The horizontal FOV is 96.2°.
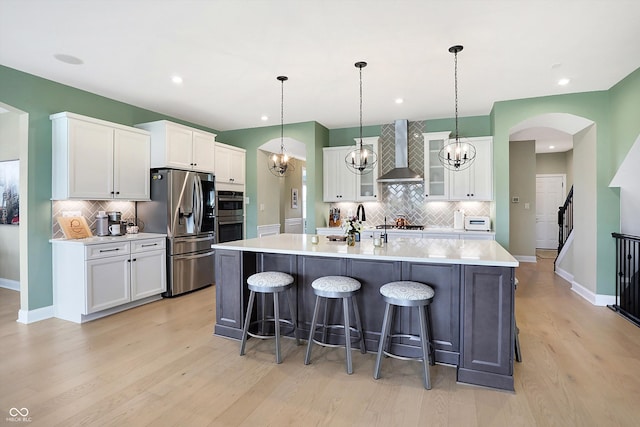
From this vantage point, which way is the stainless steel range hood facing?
toward the camera

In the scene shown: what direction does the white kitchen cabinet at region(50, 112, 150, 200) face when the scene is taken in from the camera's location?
facing the viewer and to the right of the viewer

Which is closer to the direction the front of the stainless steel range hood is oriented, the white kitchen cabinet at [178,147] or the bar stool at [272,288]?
the bar stool

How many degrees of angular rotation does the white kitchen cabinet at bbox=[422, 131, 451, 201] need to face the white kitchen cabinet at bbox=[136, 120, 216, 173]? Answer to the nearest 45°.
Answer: approximately 45° to its right

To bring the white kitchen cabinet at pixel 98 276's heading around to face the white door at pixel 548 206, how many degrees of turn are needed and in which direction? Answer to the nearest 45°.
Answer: approximately 45° to its left

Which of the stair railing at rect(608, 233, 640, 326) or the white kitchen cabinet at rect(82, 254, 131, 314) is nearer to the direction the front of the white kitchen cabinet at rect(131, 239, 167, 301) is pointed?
the stair railing

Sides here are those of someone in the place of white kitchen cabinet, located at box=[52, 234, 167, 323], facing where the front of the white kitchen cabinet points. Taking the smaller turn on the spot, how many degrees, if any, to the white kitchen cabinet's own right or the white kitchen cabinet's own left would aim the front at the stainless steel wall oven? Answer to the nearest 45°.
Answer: approximately 90° to the white kitchen cabinet's own left

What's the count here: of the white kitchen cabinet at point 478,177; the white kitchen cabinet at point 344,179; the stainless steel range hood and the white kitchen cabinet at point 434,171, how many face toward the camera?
4

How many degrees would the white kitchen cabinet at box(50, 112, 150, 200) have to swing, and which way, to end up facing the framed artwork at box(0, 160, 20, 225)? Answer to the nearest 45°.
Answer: approximately 180°

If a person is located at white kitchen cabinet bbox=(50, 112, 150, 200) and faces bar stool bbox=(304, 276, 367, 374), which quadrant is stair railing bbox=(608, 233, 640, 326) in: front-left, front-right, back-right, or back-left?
front-left

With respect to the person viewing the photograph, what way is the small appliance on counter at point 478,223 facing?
facing the viewer

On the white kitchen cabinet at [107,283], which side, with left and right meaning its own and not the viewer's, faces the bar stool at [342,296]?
front

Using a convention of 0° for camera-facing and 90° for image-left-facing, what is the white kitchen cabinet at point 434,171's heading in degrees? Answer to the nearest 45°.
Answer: approximately 0°

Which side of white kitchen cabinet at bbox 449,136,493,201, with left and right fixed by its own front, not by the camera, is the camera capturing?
front

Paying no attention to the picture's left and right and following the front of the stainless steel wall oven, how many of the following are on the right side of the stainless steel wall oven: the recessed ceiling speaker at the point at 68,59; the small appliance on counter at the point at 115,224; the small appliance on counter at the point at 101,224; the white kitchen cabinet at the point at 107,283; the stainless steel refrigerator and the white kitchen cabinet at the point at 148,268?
6
